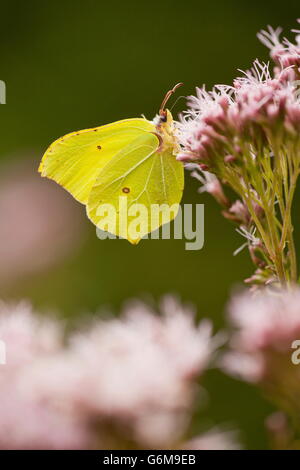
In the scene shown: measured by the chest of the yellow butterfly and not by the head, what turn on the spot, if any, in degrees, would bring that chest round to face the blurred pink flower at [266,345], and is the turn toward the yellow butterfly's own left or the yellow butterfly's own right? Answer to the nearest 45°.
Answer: approximately 90° to the yellow butterfly's own right

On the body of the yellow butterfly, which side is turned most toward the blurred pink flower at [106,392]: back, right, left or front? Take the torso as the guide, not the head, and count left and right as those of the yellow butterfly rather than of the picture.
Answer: right

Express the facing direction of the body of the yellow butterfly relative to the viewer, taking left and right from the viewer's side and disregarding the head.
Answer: facing to the right of the viewer

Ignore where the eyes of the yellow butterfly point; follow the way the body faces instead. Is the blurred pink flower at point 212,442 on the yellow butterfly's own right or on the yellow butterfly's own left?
on the yellow butterfly's own right

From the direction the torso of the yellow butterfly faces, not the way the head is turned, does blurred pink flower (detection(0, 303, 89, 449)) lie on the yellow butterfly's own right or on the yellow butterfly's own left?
on the yellow butterfly's own right
